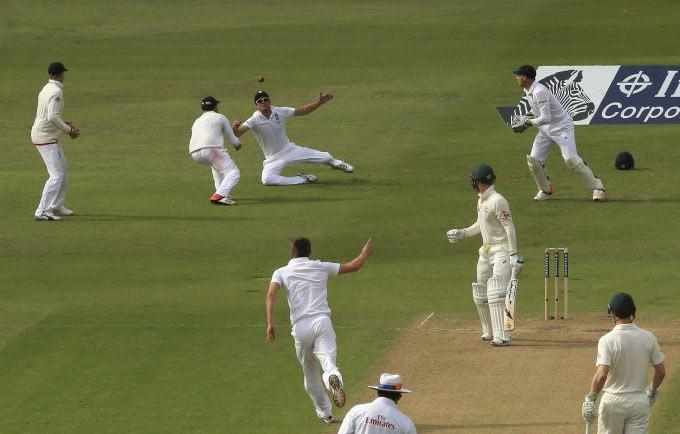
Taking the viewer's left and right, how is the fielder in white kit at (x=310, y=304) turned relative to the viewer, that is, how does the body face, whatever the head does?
facing away from the viewer

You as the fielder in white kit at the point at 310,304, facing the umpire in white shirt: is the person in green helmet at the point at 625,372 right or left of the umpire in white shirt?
left

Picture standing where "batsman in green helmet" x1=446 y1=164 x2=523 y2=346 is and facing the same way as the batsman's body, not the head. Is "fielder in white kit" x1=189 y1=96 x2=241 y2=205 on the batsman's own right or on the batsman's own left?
on the batsman's own right

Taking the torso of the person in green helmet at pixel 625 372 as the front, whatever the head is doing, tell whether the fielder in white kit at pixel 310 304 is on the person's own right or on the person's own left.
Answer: on the person's own left

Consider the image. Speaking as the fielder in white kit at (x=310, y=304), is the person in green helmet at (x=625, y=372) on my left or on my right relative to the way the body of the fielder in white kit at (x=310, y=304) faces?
on my right

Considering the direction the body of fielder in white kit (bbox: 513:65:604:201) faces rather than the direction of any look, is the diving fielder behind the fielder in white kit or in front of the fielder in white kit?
in front

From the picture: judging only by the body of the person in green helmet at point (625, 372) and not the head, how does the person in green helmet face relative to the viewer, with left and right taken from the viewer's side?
facing away from the viewer

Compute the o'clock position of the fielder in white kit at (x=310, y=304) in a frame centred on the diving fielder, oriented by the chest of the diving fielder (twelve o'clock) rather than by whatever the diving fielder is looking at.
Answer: The fielder in white kit is roughly at 12 o'clock from the diving fielder.

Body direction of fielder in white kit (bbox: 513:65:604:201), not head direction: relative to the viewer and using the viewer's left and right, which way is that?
facing to the left of the viewer

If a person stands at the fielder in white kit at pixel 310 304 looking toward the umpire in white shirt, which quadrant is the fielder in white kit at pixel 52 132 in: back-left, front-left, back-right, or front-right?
back-right

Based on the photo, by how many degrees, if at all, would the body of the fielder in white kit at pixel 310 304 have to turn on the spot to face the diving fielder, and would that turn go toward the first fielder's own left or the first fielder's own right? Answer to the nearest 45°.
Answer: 0° — they already face them
